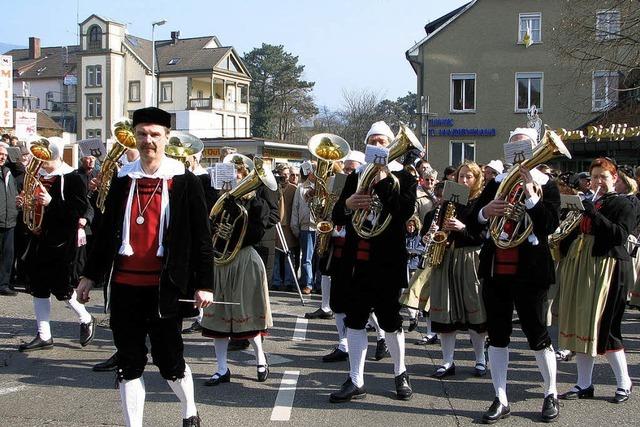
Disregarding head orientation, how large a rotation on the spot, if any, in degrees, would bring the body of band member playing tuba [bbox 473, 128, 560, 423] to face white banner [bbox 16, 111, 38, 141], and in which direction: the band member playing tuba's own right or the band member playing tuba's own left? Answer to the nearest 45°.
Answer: approximately 90° to the band member playing tuba's own right

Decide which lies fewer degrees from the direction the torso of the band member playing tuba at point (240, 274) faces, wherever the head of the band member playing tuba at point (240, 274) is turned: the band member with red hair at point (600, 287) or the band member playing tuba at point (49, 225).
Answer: the band member playing tuba

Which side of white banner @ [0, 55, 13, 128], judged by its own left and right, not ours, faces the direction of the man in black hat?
front

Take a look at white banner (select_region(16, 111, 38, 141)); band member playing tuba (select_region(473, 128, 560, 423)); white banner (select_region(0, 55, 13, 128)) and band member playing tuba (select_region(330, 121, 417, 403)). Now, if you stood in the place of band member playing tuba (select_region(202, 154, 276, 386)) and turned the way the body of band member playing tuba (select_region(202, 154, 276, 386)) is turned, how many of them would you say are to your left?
2

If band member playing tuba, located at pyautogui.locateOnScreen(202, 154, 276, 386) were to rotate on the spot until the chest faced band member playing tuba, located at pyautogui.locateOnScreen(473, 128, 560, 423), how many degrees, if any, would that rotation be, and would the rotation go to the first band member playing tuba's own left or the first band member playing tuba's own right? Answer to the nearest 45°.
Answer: approximately 90° to the first band member playing tuba's own left

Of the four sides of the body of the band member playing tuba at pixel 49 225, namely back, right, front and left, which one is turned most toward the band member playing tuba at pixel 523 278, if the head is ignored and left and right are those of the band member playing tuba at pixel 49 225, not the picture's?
left

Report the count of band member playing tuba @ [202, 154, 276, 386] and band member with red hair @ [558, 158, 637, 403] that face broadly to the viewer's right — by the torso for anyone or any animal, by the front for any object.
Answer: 0

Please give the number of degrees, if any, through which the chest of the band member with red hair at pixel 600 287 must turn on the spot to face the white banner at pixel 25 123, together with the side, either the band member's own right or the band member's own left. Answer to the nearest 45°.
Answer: approximately 90° to the band member's own right

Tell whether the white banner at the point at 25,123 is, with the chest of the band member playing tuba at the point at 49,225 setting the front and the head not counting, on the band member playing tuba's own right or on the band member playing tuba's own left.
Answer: on the band member playing tuba's own right

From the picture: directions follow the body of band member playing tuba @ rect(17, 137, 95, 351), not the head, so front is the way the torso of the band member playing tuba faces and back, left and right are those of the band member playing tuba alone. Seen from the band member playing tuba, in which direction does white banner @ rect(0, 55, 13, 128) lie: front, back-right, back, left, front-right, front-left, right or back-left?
back-right
